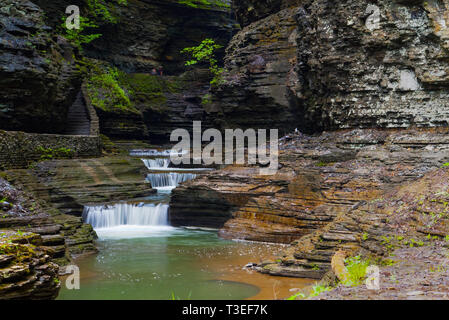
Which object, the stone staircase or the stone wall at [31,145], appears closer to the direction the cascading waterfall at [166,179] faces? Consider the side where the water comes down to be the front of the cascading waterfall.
the stone wall

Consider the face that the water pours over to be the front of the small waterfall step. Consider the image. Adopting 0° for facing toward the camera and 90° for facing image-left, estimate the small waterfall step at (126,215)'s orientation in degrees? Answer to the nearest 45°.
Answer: approximately 0°

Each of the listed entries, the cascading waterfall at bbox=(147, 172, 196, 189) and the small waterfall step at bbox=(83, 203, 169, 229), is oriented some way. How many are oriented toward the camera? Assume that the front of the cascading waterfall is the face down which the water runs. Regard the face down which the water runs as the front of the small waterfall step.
2

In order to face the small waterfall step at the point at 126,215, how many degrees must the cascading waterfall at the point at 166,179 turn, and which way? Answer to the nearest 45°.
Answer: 0° — it already faces it

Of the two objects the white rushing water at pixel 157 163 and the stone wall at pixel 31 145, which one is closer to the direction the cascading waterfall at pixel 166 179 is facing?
the stone wall

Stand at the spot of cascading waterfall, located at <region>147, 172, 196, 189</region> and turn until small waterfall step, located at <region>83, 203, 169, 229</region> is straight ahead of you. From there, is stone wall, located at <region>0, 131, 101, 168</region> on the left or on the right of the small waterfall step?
right

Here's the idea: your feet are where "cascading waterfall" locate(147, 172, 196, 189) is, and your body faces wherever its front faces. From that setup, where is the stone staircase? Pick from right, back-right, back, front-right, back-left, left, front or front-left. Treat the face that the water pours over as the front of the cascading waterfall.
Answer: back-right

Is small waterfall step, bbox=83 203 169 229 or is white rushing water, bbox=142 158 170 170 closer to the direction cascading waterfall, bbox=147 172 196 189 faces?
the small waterfall step

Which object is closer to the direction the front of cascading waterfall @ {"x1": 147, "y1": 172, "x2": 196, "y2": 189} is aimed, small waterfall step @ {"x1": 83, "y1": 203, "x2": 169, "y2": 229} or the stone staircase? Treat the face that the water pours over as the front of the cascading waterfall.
the small waterfall step

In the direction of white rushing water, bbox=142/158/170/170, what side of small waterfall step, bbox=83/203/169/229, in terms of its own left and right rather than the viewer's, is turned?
back

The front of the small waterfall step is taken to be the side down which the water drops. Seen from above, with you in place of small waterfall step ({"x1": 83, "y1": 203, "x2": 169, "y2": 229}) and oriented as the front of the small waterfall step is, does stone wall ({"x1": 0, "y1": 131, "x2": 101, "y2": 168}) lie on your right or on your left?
on your right
